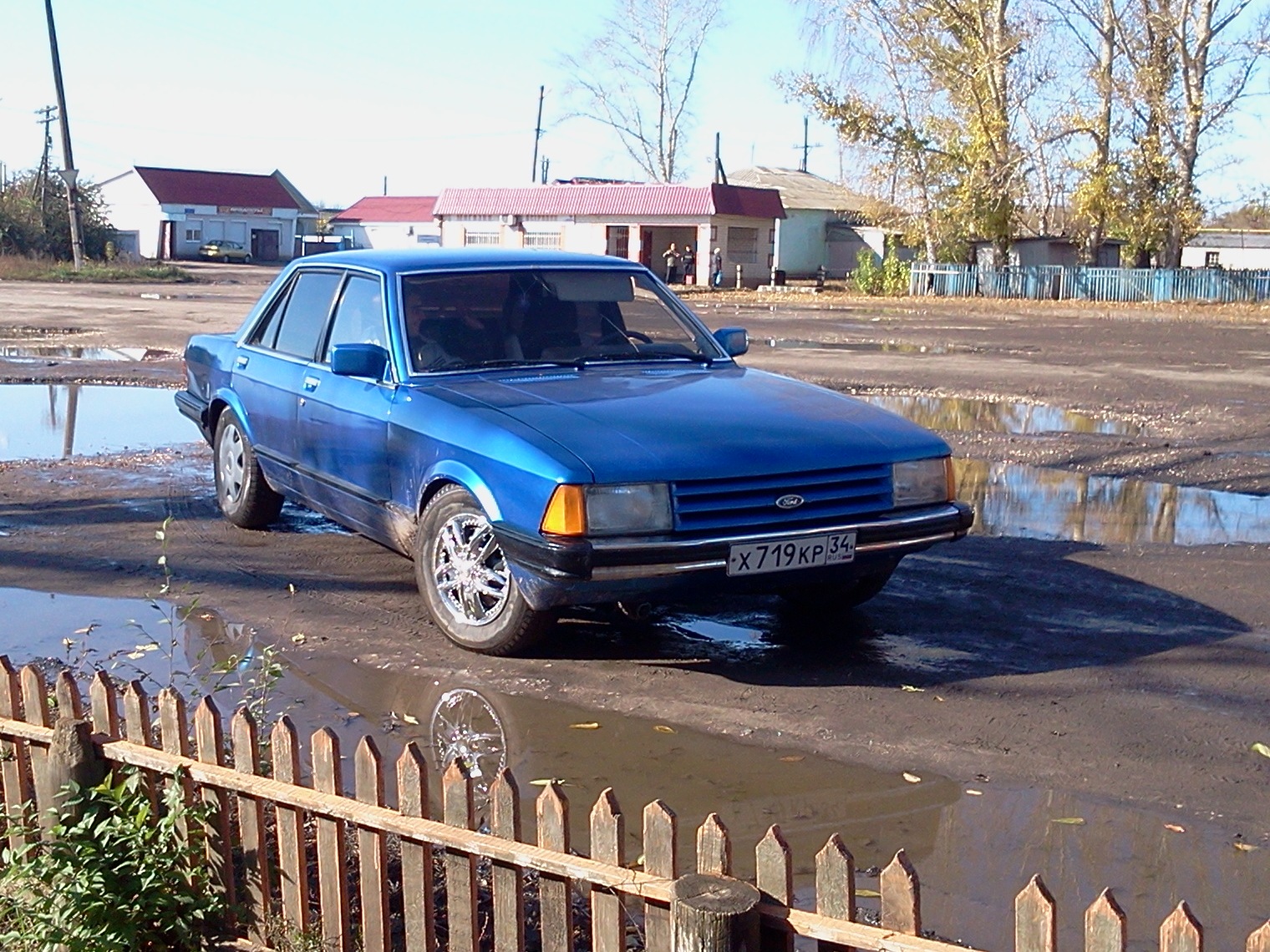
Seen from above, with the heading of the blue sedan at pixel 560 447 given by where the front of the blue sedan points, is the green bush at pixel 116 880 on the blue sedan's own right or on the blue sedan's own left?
on the blue sedan's own right

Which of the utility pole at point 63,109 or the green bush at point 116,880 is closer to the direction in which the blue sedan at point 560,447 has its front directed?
the green bush

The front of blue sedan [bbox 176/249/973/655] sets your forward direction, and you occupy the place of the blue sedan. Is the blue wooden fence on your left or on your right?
on your left

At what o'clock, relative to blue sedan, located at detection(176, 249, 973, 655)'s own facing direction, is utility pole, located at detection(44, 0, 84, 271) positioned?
The utility pole is roughly at 7 o'clock from the blue sedan.

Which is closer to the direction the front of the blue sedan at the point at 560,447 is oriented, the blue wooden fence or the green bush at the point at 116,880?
the green bush
